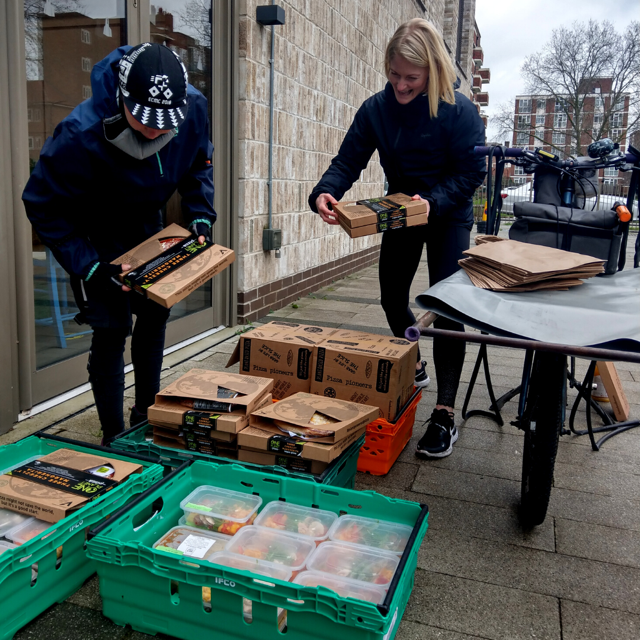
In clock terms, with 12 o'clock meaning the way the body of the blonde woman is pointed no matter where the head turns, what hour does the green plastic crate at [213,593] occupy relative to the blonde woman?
The green plastic crate is roughly at 11 o'clock from the blonde woman.

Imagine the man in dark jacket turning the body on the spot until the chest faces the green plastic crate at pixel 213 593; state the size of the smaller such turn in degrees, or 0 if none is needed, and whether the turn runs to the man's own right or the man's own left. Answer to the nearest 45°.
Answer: approximately 45° to the man's own right

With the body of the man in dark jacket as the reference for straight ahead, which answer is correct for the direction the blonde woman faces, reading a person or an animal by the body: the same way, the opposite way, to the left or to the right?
to the right

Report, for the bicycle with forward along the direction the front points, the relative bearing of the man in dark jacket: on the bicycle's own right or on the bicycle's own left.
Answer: on the bicycle's own right

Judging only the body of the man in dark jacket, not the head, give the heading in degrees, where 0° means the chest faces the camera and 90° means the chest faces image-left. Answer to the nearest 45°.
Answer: approximately 315°

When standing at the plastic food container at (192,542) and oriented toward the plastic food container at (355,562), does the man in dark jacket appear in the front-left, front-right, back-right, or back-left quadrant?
back-left
